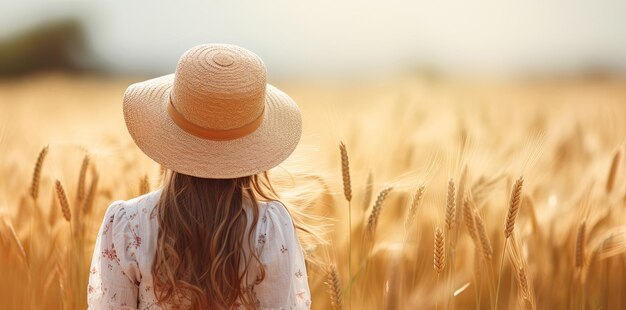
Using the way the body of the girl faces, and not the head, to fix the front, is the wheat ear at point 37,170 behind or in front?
in front

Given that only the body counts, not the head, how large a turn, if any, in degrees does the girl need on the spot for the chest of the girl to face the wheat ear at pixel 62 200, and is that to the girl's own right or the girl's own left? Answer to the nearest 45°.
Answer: approximately 45° to the girl's own left

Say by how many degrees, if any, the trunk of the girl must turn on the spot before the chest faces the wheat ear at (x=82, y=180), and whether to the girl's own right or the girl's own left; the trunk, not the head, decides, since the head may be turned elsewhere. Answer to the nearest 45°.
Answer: approximately 45° to the girl's own left

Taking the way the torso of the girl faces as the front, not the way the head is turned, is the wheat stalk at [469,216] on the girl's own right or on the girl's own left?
on the girl's own right

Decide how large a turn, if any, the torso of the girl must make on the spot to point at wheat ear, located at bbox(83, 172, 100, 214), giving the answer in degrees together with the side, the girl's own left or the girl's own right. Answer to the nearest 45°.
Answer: approximately 45° to the girl's own left

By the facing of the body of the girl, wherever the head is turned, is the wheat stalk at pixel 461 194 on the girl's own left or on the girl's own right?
on the girl's own right

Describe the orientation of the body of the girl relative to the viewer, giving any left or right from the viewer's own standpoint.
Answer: facing away from the viewer

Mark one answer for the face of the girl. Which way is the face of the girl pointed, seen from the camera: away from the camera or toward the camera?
away from the camera

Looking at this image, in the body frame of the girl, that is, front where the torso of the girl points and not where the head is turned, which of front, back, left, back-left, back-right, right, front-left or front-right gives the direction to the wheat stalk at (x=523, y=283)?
right
